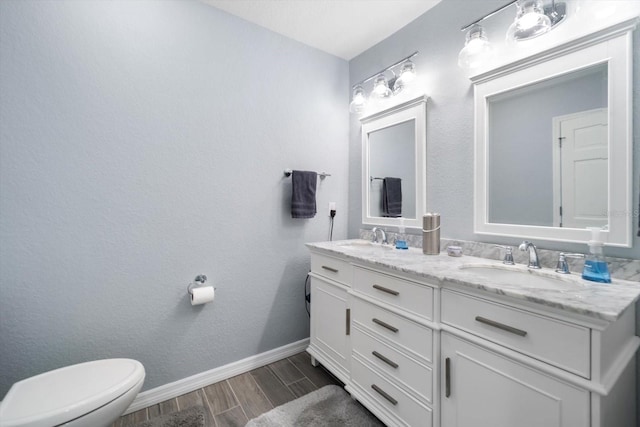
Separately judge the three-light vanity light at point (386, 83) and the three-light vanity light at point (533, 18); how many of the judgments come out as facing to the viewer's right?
0

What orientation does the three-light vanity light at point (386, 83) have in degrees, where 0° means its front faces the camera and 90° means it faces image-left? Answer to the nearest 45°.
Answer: approximately 45°

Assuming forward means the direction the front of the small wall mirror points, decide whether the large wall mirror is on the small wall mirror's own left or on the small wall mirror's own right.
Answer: on the small wall mirror's own left

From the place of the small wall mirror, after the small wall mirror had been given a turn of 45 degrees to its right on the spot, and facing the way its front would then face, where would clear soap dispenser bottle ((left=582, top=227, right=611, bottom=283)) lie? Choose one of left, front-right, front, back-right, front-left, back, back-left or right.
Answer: back-left

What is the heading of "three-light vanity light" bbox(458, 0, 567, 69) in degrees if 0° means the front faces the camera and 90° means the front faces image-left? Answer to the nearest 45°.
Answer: approximately 45°

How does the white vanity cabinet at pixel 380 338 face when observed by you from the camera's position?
facing the viewer and to the left of the viewer

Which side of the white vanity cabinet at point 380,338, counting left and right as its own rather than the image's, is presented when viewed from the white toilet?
front

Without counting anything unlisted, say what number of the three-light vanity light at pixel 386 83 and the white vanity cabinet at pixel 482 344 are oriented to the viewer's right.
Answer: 0

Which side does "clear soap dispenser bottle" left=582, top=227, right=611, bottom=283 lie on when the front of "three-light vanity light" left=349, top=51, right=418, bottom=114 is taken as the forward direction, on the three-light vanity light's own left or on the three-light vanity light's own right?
on the three-light vanity light's own left

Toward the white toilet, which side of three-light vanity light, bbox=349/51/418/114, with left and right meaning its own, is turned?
front

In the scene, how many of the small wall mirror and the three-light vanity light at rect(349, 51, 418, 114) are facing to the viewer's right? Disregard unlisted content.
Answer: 0

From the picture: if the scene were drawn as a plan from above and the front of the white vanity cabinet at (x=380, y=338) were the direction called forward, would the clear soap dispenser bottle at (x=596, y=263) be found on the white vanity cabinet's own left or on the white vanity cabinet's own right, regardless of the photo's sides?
on the white vanity cabinet's own left
